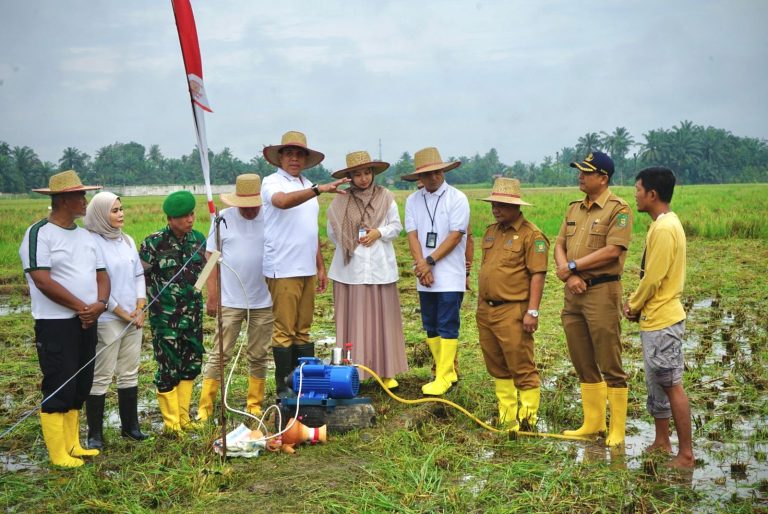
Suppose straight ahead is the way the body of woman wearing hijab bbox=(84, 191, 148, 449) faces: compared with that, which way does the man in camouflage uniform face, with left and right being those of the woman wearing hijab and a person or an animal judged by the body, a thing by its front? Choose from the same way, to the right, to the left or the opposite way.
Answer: the same way

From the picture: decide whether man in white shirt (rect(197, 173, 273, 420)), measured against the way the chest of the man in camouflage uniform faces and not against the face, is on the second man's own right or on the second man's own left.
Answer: on the second man's own left

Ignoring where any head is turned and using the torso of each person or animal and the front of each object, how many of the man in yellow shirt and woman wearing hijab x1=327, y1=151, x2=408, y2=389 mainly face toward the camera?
1

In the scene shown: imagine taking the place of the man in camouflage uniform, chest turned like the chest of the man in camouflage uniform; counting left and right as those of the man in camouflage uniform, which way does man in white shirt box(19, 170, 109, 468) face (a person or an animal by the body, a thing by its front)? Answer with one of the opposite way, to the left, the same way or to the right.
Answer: the same way

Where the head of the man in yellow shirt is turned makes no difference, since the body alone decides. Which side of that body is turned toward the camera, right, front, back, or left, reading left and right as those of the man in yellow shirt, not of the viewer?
left

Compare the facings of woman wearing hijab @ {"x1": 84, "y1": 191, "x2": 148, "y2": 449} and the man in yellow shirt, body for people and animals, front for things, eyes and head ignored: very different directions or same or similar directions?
very different directions

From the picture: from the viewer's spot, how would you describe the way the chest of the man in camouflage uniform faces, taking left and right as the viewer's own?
facing the viewer and to the right of the viewer

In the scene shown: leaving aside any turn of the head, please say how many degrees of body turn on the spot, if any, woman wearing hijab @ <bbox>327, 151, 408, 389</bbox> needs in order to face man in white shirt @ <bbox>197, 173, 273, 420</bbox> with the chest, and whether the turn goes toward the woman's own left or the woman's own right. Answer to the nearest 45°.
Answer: approximately 90° to the woman's own right

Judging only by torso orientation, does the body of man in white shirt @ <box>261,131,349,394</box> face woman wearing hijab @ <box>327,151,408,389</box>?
no

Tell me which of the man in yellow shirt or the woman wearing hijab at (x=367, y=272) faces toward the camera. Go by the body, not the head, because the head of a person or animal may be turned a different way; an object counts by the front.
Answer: the woman wearing hijab

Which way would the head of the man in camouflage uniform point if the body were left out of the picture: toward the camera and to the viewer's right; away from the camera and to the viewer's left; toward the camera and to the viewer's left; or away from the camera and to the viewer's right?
toward the camera and to the viewer's right

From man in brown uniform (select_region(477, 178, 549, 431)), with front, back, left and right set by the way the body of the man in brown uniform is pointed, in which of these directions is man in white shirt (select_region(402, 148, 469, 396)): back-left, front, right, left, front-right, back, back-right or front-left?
right

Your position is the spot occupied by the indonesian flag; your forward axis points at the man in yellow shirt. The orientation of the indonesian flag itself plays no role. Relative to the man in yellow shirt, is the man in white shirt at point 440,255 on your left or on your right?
left

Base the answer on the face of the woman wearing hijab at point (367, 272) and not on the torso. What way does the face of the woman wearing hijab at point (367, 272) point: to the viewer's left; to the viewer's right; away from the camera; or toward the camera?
toward the camera

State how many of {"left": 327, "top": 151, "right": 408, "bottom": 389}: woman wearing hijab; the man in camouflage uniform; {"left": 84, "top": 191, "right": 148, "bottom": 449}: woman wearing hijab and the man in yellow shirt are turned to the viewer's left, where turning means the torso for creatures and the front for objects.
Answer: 1

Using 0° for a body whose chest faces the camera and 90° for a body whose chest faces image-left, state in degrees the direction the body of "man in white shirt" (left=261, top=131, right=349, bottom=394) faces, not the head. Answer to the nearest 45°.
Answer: approximately 315°

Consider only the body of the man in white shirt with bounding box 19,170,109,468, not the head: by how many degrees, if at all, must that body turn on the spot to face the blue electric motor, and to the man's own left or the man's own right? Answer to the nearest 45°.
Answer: approximately 45° to the man's own left

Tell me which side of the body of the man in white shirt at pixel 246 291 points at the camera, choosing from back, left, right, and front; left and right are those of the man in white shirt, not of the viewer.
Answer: front

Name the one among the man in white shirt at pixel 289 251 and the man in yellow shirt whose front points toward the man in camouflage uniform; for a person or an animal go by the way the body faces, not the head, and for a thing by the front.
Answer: the man in yellow shirt

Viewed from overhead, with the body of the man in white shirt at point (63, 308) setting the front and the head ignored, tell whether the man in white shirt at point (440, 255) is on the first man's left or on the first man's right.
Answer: on the first man's left
